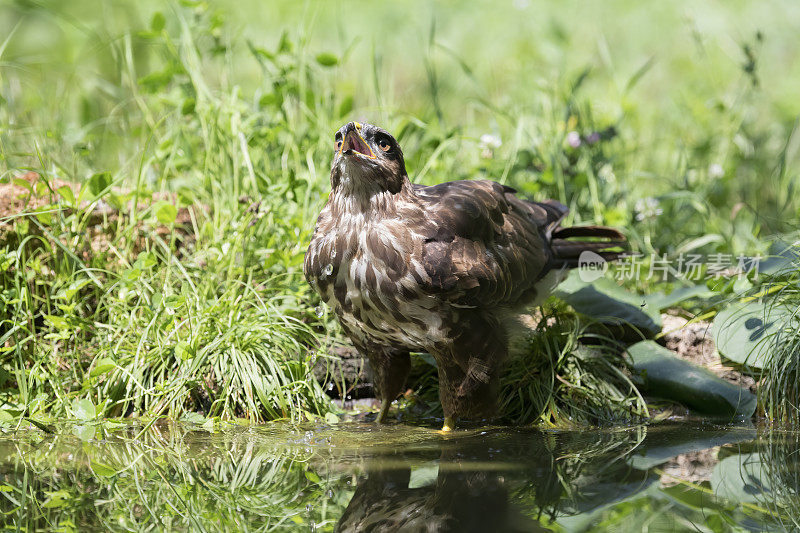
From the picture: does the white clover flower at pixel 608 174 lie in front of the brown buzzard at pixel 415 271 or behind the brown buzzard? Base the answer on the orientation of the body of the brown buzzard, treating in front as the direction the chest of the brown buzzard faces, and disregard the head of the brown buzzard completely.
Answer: behind

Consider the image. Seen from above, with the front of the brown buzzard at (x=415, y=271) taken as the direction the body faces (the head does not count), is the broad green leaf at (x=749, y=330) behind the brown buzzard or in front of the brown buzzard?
behind

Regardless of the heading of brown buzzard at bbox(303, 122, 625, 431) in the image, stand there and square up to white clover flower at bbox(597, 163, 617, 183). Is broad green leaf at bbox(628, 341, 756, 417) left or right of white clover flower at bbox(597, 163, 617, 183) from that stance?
right

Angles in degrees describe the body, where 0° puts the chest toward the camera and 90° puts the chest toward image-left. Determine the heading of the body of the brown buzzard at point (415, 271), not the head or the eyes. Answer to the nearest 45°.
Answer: approximately 45°

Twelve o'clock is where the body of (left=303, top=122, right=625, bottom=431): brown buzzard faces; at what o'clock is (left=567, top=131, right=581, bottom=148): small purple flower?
The small purple flower is roughly at 5 o'clock from the brown buzzard.

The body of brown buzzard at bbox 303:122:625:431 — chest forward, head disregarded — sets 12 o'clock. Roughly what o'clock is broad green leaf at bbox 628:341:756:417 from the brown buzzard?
The broad green leaf is roughly at 7 o'clock from the brown buzzard.
